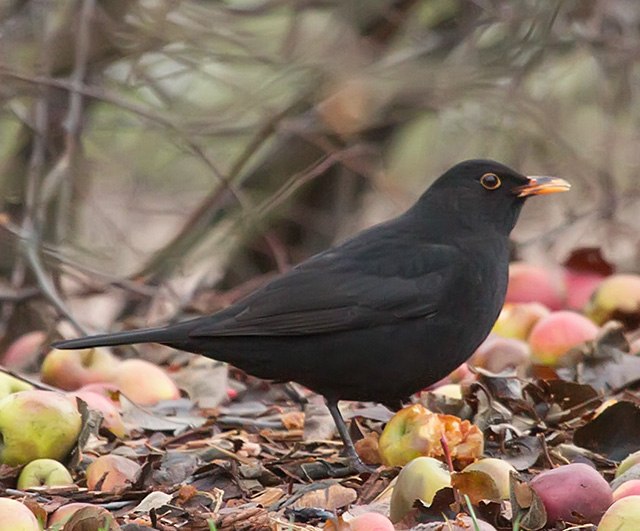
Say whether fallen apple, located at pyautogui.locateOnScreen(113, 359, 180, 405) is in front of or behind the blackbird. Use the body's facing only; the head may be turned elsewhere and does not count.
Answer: behind

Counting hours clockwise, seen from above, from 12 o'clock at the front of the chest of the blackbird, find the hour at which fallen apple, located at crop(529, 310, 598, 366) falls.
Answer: The fallen apple is roughly at 11 o'clock from the blackbird.

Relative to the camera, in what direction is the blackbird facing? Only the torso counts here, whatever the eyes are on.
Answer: to the viewer's right

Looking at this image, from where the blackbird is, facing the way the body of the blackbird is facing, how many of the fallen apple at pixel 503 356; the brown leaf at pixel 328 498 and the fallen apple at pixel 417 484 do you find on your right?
2

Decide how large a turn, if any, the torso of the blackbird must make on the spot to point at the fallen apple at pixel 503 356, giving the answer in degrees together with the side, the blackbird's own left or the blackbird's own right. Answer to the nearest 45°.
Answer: approximately 45° to the blackbird's own left

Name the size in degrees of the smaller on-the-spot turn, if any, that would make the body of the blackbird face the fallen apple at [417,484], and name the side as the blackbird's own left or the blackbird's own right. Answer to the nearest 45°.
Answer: approximately 90° to the blackbird's own right

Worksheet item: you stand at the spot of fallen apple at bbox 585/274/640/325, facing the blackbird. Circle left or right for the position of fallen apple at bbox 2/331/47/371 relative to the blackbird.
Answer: right

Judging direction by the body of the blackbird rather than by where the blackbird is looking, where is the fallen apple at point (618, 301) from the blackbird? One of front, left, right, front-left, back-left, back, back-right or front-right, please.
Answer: front-left

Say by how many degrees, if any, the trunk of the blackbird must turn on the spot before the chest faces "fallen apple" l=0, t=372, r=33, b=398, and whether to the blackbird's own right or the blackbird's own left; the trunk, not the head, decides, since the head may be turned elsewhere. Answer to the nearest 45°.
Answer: approximately 180°

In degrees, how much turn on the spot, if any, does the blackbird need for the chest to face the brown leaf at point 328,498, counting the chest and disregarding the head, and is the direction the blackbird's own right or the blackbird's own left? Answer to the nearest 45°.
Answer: approximately 90° to the blackbird's own right
